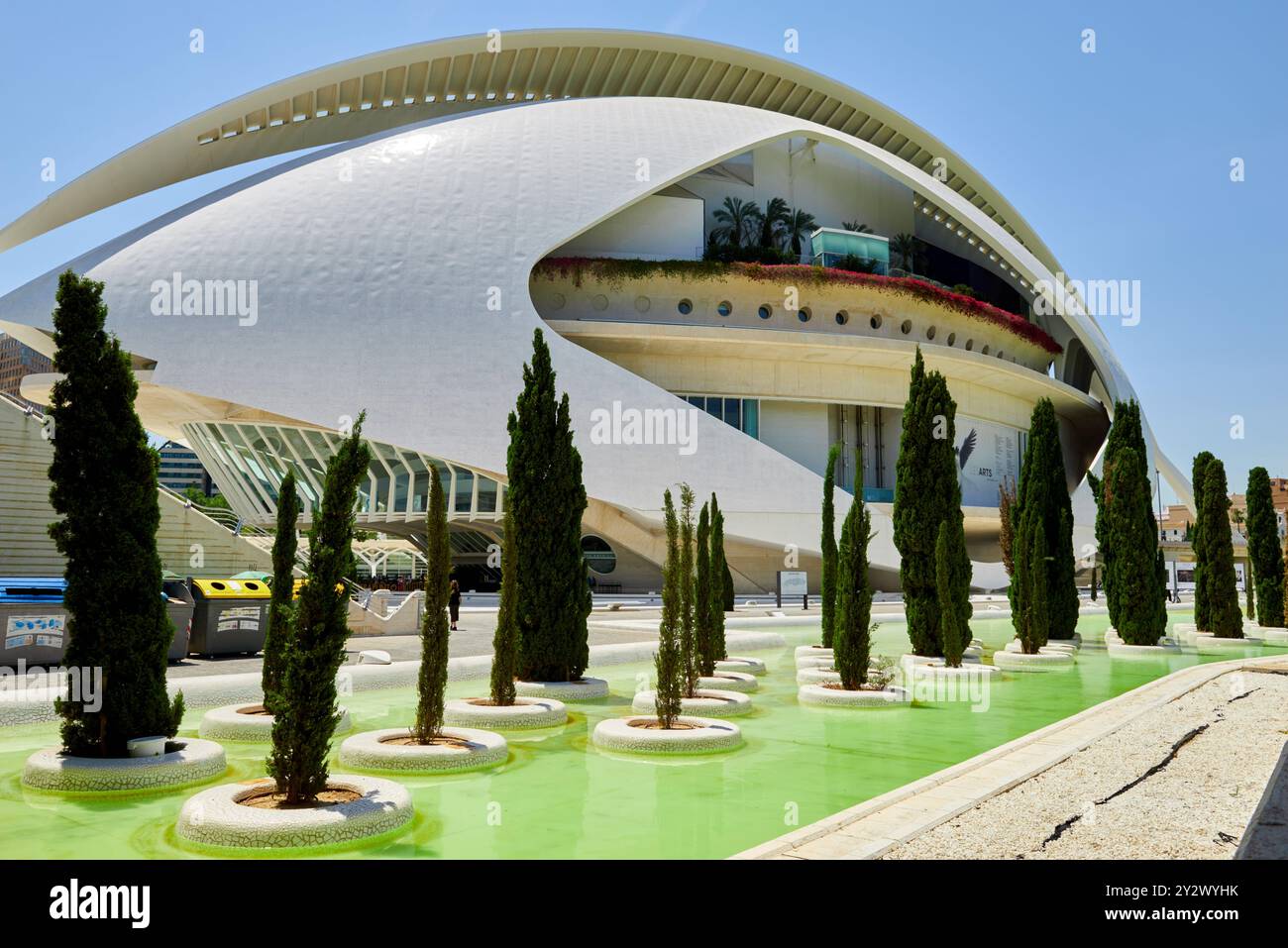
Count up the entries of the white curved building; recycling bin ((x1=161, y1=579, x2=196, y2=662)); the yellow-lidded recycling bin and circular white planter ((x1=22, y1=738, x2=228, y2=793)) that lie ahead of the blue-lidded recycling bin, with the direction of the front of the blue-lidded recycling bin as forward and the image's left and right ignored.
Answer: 1

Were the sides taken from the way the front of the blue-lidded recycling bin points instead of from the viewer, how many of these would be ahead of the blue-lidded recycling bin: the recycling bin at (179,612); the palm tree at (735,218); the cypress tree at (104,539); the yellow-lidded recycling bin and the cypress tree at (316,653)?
2

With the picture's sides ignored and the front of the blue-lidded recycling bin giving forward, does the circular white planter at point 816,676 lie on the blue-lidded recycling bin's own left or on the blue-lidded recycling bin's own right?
on the blue-lidded recycling bin's own left

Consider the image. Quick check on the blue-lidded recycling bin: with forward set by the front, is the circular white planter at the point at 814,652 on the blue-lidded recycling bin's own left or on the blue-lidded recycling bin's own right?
on the blue-lidded recycling bin's own left

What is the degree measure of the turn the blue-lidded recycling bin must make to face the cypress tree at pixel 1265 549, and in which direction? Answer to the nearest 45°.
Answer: approximately 90° to its left

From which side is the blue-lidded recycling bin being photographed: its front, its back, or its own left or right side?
front

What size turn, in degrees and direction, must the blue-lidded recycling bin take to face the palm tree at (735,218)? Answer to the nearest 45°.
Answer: approximately 135° to its left

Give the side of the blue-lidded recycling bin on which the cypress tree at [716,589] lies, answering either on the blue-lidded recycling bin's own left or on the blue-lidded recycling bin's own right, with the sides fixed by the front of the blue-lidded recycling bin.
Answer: on the blue-lidded recycling bin's own left
